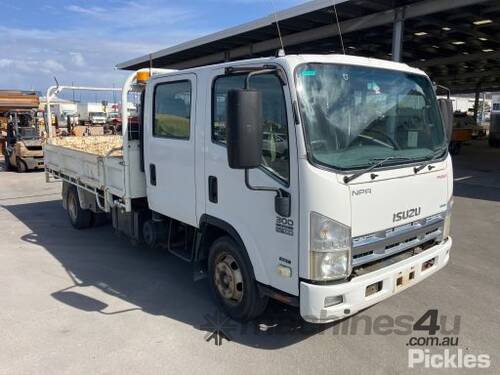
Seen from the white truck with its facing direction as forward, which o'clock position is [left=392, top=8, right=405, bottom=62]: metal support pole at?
The metal support pole is roughly at 8 o'clock from the white truck.

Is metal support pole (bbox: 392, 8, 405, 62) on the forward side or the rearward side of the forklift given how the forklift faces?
on the rearward side

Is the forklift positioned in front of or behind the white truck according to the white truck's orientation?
behind

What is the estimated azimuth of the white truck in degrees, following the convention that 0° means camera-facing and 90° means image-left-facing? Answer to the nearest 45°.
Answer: approximately 315°
